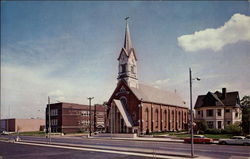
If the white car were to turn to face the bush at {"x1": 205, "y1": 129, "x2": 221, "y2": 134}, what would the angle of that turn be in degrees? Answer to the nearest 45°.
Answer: approximately 90° to its right

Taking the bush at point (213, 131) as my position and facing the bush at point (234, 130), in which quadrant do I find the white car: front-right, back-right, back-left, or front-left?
front-right

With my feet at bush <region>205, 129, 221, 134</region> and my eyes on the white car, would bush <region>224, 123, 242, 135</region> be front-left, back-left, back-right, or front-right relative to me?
front-left

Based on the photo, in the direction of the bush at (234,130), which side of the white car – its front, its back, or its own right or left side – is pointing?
right

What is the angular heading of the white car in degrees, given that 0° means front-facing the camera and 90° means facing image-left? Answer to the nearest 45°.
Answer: approximately 90°
